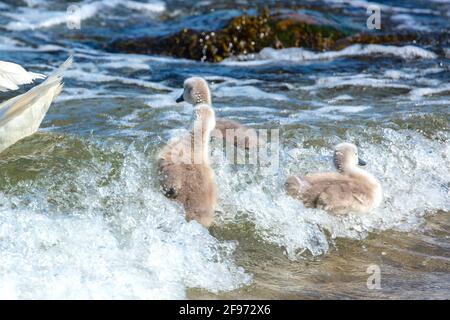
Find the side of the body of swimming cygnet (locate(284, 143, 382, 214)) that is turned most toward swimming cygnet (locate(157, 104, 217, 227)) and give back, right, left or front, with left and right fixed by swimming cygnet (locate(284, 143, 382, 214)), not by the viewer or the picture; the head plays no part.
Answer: back

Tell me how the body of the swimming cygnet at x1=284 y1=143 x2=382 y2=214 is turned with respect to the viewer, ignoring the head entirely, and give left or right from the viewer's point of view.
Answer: facing to the right of the viewer

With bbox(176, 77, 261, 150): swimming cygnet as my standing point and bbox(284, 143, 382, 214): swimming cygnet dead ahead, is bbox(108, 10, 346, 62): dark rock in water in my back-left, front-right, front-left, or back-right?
back-left

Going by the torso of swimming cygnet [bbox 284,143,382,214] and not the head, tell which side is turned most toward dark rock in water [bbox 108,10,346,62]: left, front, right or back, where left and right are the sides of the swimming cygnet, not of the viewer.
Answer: left
